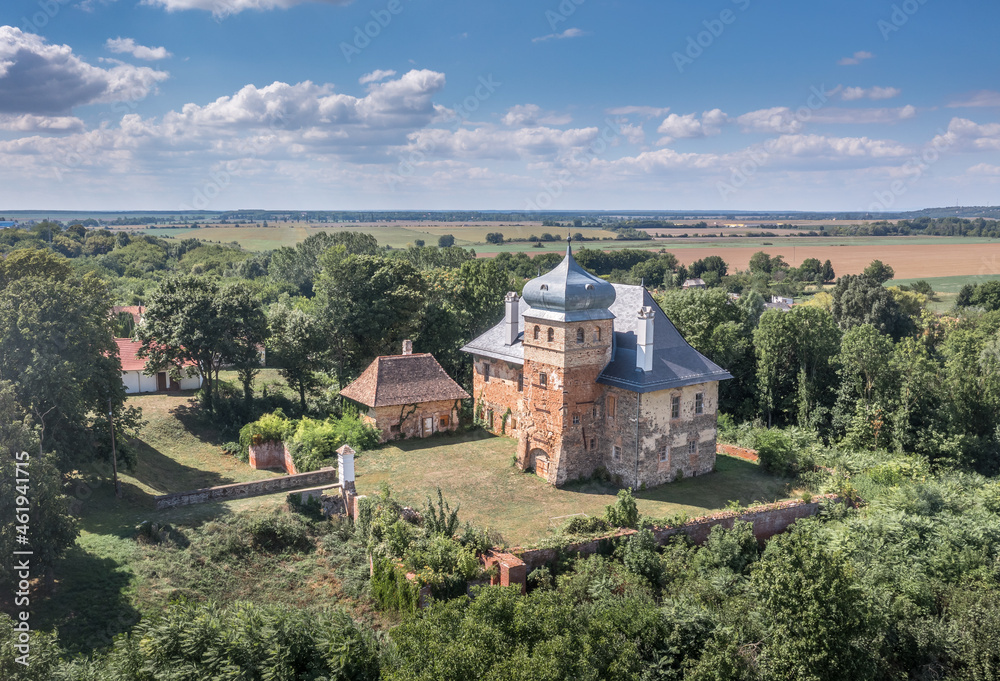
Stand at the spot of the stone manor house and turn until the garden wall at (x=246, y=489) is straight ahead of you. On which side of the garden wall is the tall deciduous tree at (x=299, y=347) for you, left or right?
right

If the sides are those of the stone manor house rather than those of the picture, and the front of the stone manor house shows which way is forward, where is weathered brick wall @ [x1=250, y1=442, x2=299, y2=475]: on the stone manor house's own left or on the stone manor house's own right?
on the stone manor house's own right

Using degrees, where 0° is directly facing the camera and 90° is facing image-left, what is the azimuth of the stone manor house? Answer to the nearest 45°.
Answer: approximately 45°

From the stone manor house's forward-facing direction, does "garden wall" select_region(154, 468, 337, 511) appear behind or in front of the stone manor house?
in front

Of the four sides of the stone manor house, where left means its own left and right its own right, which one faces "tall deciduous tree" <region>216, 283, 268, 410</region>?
right

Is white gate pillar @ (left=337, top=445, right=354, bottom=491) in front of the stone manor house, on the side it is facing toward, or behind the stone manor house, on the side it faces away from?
in front

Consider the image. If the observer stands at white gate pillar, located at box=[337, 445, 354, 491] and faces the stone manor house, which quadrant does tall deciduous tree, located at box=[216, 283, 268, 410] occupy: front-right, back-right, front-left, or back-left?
back-left

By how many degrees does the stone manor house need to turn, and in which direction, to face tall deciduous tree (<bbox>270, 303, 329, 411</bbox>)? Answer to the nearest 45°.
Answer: approximately 90° to its right

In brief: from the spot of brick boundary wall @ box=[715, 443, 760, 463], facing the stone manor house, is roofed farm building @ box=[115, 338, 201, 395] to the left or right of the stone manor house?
right

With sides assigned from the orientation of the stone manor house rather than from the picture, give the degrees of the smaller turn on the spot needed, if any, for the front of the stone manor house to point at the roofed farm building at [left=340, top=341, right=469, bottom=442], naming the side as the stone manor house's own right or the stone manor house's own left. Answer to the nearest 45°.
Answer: approximately 90° to the stone manor house's own right

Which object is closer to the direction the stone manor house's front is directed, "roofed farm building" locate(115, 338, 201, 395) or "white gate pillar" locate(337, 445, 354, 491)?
the white gate pillar
